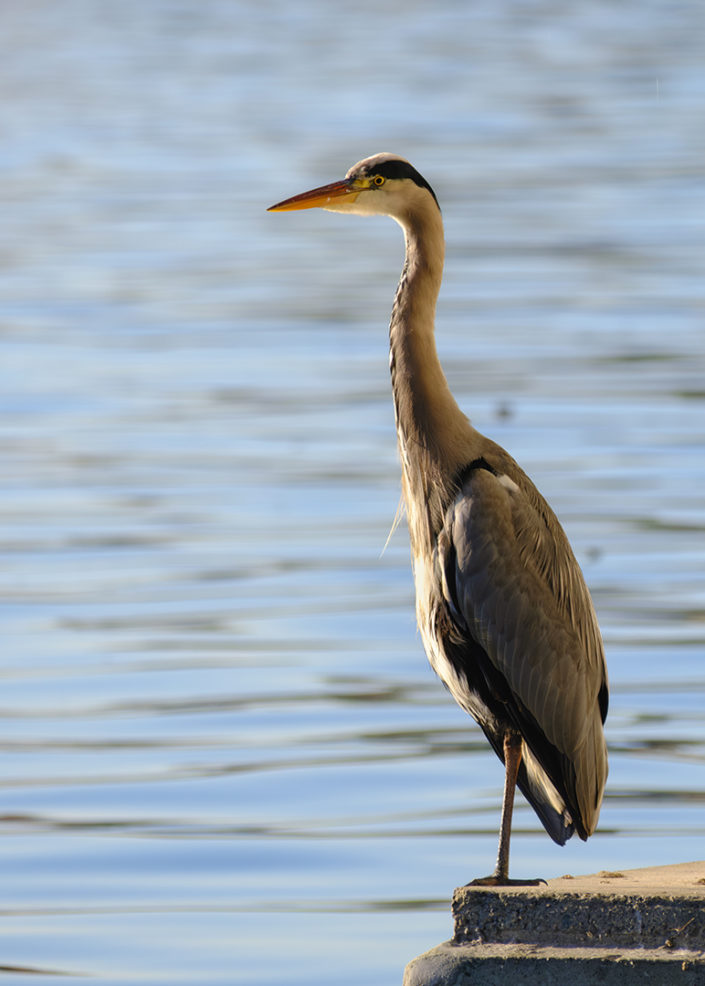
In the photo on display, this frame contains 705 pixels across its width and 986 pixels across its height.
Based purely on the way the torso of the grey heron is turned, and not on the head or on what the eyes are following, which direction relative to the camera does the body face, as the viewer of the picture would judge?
to the viewer's left
